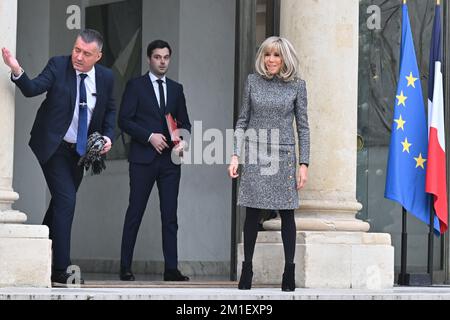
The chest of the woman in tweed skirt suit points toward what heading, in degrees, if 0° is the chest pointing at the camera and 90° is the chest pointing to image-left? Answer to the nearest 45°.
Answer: approximately 0°

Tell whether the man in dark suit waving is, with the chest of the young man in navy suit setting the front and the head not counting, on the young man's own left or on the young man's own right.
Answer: on the young man's own right

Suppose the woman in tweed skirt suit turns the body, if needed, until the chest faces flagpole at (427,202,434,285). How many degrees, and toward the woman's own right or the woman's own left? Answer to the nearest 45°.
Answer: approximately 135° to the woman's own left

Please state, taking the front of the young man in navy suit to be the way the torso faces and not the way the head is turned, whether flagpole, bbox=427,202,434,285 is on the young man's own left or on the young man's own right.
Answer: on the young man's own left

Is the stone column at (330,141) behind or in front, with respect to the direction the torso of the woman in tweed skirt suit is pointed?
behind

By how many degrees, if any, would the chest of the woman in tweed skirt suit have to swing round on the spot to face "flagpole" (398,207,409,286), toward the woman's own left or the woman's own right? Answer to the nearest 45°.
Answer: approximately 135° to the woman's own left

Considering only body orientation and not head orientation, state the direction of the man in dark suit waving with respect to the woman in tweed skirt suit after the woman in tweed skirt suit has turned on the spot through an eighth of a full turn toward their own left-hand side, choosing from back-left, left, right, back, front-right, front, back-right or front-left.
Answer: back-right

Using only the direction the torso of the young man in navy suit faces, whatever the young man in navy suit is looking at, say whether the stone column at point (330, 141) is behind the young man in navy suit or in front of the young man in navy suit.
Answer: in front

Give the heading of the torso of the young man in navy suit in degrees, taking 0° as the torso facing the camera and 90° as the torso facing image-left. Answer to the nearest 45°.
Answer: approximately 315°
